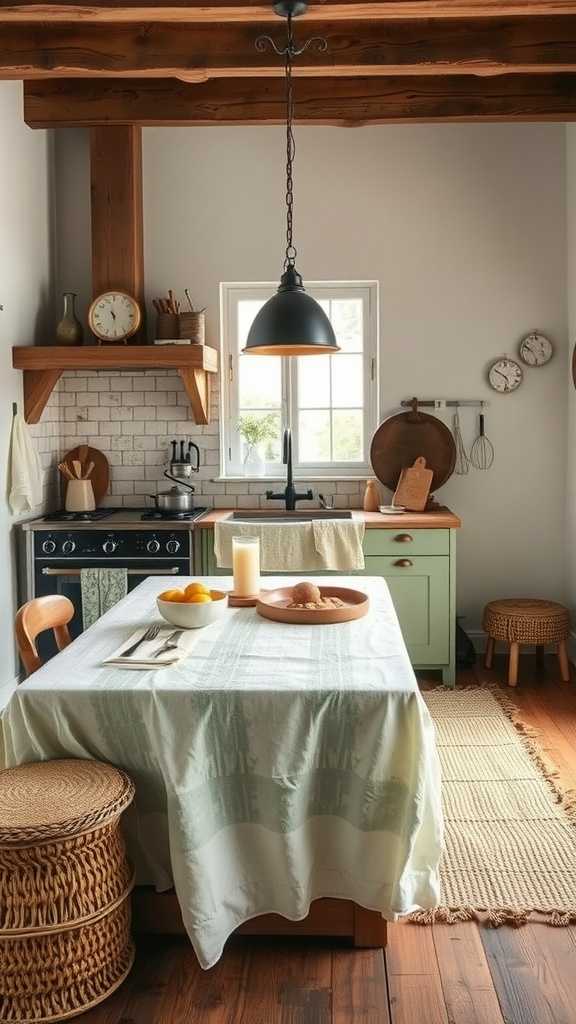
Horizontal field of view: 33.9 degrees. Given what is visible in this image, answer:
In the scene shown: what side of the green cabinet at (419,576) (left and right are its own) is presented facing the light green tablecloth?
front

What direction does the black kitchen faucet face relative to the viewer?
toward the camera

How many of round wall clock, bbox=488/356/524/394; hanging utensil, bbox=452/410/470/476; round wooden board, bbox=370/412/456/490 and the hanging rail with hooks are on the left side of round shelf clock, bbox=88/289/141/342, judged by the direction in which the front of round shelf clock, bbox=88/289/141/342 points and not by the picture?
4

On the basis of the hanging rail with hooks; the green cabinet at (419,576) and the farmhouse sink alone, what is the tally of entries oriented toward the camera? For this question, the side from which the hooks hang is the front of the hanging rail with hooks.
3

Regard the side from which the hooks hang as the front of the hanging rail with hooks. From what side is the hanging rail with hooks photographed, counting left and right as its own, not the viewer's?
front

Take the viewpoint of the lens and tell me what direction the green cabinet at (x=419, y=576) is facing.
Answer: facing the viewer

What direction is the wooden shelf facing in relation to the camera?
toward the camera

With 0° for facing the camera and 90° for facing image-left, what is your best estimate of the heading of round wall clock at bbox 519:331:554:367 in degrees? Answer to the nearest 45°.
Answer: approximately 0°

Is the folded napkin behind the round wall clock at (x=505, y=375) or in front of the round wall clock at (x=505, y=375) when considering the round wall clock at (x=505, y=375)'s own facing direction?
in front

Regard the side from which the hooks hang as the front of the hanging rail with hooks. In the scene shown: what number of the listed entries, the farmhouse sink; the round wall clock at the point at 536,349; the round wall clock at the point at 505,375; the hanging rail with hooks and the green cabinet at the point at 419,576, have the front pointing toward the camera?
5

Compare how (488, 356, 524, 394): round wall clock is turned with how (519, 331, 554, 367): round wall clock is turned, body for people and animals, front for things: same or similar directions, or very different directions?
same or similar directions

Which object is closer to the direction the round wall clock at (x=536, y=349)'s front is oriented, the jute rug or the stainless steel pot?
the jute rug

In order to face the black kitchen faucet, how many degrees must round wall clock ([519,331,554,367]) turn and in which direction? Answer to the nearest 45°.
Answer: approximately 90° to its right

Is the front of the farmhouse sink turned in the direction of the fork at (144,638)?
yes

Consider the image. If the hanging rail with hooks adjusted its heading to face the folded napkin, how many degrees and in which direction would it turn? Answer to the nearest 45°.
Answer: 0° — it already faces it
